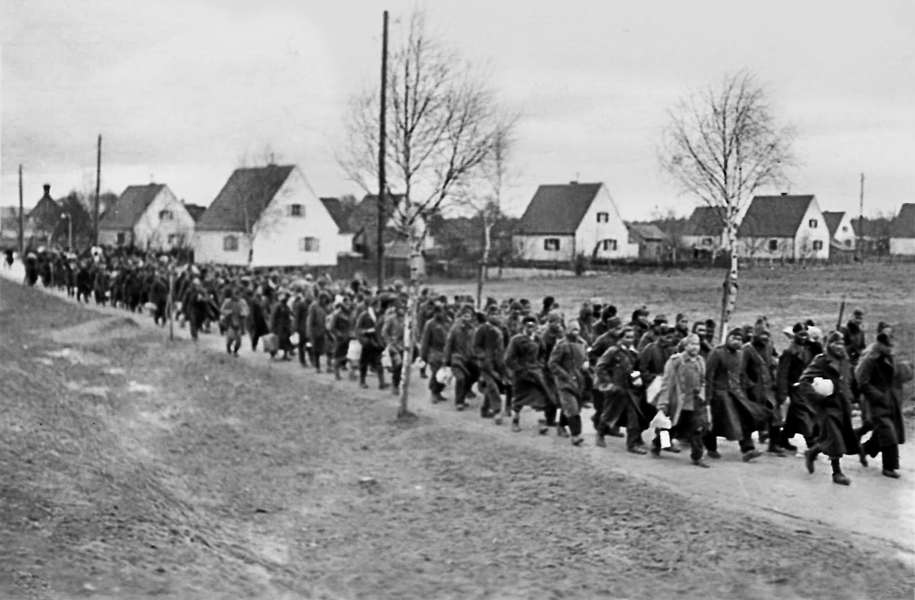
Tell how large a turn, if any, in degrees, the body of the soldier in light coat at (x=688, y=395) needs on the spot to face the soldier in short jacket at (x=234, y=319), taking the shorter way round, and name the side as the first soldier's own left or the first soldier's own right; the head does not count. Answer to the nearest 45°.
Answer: approximately 180°

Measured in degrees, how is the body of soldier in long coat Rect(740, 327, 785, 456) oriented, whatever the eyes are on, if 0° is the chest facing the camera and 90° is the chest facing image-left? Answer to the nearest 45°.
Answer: approximately 315°

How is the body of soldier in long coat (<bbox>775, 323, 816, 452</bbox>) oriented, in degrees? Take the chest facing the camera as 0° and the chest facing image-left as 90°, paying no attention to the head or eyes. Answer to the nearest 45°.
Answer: approximately 315°

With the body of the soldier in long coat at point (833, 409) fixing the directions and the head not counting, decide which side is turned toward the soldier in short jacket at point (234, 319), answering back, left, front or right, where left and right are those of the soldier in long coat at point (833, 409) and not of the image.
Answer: back

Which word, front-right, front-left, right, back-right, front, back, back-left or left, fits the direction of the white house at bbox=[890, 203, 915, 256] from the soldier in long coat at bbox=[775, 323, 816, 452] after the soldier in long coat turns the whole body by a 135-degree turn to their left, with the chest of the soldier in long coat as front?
front

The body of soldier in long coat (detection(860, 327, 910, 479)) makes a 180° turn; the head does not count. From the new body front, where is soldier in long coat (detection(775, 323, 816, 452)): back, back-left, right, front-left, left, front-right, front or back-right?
front

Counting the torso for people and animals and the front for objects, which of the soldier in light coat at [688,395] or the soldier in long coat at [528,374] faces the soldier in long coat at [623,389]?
the soldier in long coat at [528,374]

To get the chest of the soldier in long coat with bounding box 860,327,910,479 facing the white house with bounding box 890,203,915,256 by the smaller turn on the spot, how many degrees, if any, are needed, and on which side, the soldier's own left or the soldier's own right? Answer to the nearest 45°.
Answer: approximately 135° to the soldier's own left

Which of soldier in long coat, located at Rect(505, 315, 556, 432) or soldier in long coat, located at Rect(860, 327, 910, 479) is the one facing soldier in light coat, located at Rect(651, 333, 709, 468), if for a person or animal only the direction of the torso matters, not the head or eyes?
soldier in long coat, located at Rect(505, 315, 556, 432)

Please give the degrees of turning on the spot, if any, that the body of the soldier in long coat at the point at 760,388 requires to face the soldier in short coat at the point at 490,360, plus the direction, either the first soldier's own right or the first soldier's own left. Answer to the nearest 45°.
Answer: approximately 135° to the first soldier's own right

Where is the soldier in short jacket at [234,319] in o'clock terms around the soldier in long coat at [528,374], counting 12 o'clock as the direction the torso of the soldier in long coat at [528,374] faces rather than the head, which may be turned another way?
the soldier in short jacket at [234,319] is roughly at 6 o'clock from the soldier in long coat at [528,374].

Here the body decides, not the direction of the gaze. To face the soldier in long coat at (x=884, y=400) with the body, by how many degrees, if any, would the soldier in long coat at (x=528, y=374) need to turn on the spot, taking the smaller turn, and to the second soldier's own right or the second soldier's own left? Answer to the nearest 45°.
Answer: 0° — they already face them

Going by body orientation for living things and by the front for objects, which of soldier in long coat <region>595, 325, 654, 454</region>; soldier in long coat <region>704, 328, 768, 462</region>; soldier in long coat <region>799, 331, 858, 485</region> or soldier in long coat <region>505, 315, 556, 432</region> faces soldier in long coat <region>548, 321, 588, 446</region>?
soldier in long coat <region>505, 315, 556, 432</region>

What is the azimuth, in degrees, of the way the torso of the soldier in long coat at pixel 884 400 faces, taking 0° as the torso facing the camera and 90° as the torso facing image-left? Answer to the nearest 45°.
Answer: approximately 315°

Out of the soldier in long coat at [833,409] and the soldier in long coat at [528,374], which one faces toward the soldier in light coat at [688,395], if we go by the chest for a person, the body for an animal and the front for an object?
the soldier in long coat at [528,374]

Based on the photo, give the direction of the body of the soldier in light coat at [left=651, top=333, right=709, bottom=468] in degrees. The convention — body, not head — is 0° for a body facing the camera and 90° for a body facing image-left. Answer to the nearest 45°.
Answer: approximately 315°

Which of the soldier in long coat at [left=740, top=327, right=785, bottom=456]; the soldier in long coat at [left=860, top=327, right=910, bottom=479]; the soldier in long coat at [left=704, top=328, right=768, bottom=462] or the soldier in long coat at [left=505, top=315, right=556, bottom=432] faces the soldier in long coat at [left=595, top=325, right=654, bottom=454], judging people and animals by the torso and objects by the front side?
the soldier in long coat at [left=505, top=315, right=556, bottom=432]

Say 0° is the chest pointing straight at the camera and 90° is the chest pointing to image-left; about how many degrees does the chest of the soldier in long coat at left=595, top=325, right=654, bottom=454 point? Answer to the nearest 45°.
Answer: approximately 315°
